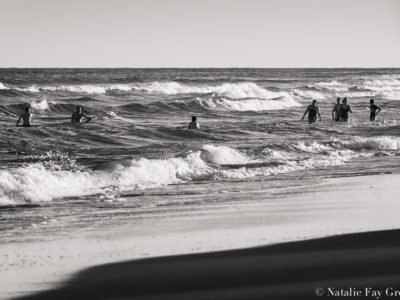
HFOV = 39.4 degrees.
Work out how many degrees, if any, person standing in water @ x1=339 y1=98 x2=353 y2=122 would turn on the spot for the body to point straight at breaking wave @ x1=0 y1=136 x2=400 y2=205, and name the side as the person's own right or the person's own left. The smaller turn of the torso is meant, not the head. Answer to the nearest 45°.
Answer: approximately 180°
